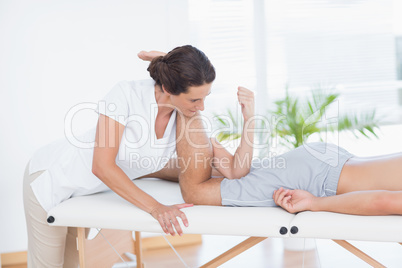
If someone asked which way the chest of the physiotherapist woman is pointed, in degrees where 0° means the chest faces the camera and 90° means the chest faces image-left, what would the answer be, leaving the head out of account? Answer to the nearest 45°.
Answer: approximately 270°

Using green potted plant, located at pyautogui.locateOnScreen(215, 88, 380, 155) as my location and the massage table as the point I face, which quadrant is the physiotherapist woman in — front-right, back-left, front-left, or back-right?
front-right

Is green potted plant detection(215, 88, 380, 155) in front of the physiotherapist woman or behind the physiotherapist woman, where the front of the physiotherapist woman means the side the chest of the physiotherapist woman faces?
in front
